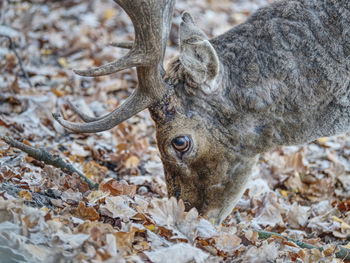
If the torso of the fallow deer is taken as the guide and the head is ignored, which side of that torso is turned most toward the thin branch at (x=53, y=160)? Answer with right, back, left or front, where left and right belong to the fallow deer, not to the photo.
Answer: front

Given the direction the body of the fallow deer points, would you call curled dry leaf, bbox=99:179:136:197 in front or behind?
in front

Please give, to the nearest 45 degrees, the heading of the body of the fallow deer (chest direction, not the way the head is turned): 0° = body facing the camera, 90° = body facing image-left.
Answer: approximately 90°

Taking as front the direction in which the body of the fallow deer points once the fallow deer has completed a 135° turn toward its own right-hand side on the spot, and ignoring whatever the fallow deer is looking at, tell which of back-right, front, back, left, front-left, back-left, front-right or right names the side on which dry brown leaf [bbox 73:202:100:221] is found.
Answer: back

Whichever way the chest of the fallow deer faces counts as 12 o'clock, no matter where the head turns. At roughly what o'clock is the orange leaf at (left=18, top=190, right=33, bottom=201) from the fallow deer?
The orange leaf is roughly at 11 o'clock from the fallow deer.
